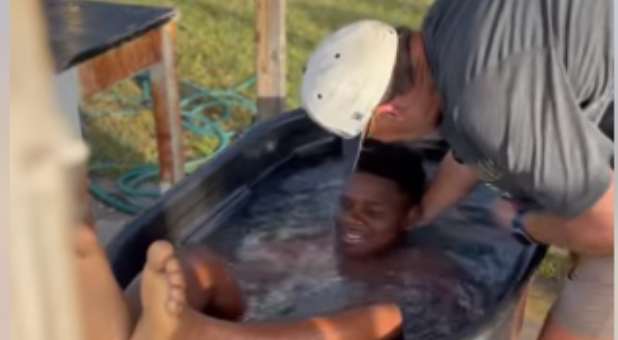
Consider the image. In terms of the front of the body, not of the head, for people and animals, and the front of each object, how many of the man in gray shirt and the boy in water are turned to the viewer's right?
0

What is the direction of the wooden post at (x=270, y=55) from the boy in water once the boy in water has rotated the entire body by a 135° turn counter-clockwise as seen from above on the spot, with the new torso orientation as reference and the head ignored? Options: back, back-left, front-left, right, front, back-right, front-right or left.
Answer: left

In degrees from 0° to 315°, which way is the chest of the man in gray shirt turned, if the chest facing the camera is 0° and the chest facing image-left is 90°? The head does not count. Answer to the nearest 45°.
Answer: approximately 90°

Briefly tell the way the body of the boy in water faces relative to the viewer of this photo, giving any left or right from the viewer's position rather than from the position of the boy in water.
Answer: facing the viewer and to the left of the viewer

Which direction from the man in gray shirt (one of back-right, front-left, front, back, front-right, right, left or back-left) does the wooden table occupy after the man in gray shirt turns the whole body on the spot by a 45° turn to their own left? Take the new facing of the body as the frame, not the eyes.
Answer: right

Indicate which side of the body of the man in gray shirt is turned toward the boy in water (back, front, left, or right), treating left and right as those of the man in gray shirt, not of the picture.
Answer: front

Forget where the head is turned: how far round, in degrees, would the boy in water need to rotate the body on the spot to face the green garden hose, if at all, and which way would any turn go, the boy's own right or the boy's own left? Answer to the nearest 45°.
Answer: approximately 135° to the boy's own right
